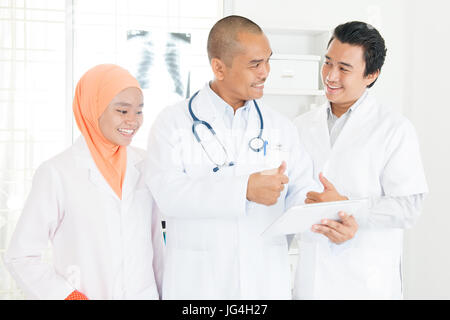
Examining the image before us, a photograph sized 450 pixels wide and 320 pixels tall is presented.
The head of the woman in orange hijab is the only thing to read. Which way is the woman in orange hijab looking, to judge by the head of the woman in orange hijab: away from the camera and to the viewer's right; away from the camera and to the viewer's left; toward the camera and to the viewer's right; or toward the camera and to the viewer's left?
toward the camera and to the viewer's right

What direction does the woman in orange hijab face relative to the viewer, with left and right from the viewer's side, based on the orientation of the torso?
facing the viewer and to the right of the viewer
